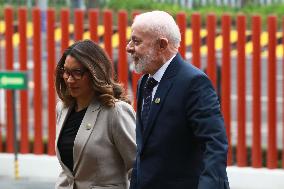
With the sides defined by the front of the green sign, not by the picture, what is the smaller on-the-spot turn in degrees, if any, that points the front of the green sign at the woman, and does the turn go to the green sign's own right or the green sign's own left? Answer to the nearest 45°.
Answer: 0° — it already faces them

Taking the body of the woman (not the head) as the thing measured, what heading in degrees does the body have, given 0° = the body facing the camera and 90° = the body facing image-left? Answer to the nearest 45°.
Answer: approximately 45°

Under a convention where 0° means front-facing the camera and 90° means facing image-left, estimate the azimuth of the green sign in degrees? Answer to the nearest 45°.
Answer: approximately 0°

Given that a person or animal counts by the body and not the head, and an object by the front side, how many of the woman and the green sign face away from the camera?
0

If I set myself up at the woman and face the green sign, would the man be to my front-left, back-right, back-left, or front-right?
back-right

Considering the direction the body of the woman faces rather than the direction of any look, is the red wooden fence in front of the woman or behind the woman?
behind

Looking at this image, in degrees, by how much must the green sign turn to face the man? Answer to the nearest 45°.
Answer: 0° — it already faces them
